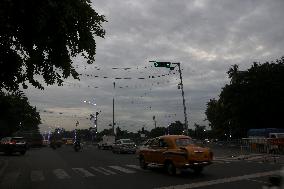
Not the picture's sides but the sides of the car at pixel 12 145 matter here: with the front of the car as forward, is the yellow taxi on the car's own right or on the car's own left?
on the car's own left

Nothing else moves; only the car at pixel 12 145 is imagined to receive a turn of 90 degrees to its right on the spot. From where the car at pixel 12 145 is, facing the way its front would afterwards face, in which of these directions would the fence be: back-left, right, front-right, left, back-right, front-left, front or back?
back-right

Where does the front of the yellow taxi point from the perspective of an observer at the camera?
facing away from the viewer and to the left of the viewer

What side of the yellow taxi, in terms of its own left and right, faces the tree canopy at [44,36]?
left

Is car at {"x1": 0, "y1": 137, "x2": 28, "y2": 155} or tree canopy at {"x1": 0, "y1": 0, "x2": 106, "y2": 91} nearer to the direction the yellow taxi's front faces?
the car

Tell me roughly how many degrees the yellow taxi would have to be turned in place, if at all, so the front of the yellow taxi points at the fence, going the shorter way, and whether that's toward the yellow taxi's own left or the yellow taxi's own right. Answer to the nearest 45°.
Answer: approximately 90° to the yellow taxi's own right
